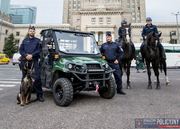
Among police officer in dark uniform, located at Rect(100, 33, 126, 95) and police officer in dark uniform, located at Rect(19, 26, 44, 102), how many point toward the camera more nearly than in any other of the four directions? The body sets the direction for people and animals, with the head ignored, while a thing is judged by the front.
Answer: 2

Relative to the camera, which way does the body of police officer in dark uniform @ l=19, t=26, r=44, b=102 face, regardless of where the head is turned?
toward the camera

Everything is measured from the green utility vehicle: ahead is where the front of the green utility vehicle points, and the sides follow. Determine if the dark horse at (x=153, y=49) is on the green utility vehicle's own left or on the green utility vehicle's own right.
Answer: on the green utility vehicle's own left

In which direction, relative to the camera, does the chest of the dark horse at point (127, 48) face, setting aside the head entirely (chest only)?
toward the camera

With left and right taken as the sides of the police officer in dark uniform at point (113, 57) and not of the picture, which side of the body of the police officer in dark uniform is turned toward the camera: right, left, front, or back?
front
